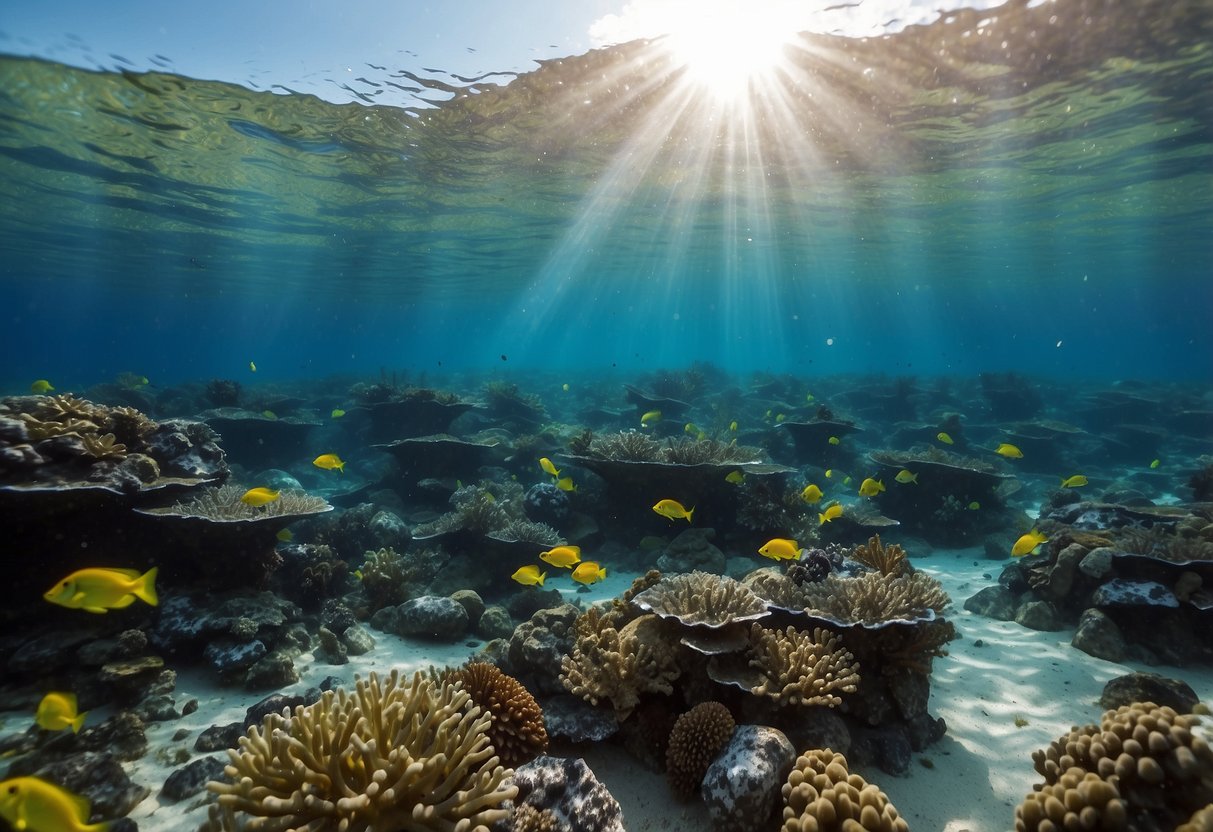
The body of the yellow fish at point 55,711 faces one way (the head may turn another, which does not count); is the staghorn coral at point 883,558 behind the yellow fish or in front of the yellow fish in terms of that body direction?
behind

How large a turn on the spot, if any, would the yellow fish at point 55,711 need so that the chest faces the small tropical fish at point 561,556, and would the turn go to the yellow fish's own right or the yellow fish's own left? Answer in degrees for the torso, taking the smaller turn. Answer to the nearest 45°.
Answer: approximately 180°

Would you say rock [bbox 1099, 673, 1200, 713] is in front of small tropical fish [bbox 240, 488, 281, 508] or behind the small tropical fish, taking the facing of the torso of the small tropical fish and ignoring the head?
behind

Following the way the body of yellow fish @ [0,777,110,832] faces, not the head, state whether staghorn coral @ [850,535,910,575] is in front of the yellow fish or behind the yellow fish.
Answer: behind

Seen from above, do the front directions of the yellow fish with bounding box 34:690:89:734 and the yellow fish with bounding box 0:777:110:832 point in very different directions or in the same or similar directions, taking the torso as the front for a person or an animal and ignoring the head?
same or similar directions

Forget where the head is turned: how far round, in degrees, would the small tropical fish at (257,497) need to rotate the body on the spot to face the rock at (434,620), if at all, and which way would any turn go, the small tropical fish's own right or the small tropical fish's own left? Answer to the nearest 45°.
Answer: approximately 180°

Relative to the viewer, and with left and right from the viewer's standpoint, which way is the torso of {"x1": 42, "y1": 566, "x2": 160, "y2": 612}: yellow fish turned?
facing to the left of the viewer

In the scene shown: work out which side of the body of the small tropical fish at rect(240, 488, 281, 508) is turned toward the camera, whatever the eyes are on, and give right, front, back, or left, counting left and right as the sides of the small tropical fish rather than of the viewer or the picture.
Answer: left

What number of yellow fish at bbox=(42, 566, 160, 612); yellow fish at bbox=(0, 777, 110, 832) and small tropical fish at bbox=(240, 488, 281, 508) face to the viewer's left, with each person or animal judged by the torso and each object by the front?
3

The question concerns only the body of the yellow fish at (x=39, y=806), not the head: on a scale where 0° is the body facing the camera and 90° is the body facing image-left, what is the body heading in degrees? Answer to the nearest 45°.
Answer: approximately 90°
